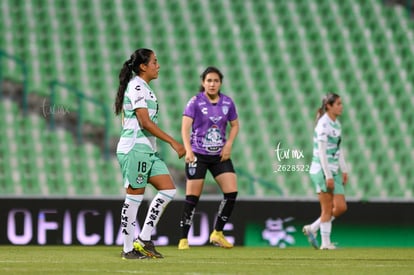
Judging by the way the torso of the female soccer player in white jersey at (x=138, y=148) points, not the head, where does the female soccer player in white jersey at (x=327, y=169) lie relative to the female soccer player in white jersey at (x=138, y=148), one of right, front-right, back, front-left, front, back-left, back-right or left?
front-left

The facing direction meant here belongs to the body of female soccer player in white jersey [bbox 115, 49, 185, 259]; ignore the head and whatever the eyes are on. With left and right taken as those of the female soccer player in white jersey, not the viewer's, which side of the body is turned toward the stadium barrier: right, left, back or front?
left

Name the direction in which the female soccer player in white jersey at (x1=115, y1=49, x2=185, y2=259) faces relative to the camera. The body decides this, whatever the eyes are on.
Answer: to the viewer's right

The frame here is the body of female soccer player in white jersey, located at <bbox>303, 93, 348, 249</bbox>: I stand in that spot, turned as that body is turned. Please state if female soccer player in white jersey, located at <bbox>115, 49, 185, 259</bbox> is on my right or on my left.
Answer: on my right

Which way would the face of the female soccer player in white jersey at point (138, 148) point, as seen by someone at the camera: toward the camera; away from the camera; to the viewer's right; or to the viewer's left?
to the viewer's right
